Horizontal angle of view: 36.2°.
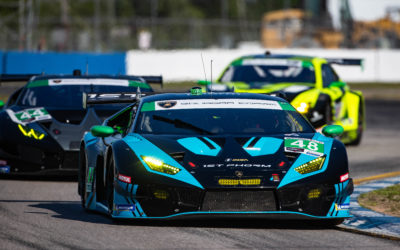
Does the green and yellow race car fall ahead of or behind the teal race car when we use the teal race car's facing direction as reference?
behind

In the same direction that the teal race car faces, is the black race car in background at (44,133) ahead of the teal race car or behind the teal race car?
behind

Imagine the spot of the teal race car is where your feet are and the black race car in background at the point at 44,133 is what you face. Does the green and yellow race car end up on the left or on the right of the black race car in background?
right

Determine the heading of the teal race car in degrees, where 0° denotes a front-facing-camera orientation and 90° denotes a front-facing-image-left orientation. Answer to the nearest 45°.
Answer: approximately 0°

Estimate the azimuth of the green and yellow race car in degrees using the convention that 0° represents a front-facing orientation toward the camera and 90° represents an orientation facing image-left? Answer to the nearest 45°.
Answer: approximately 45°
